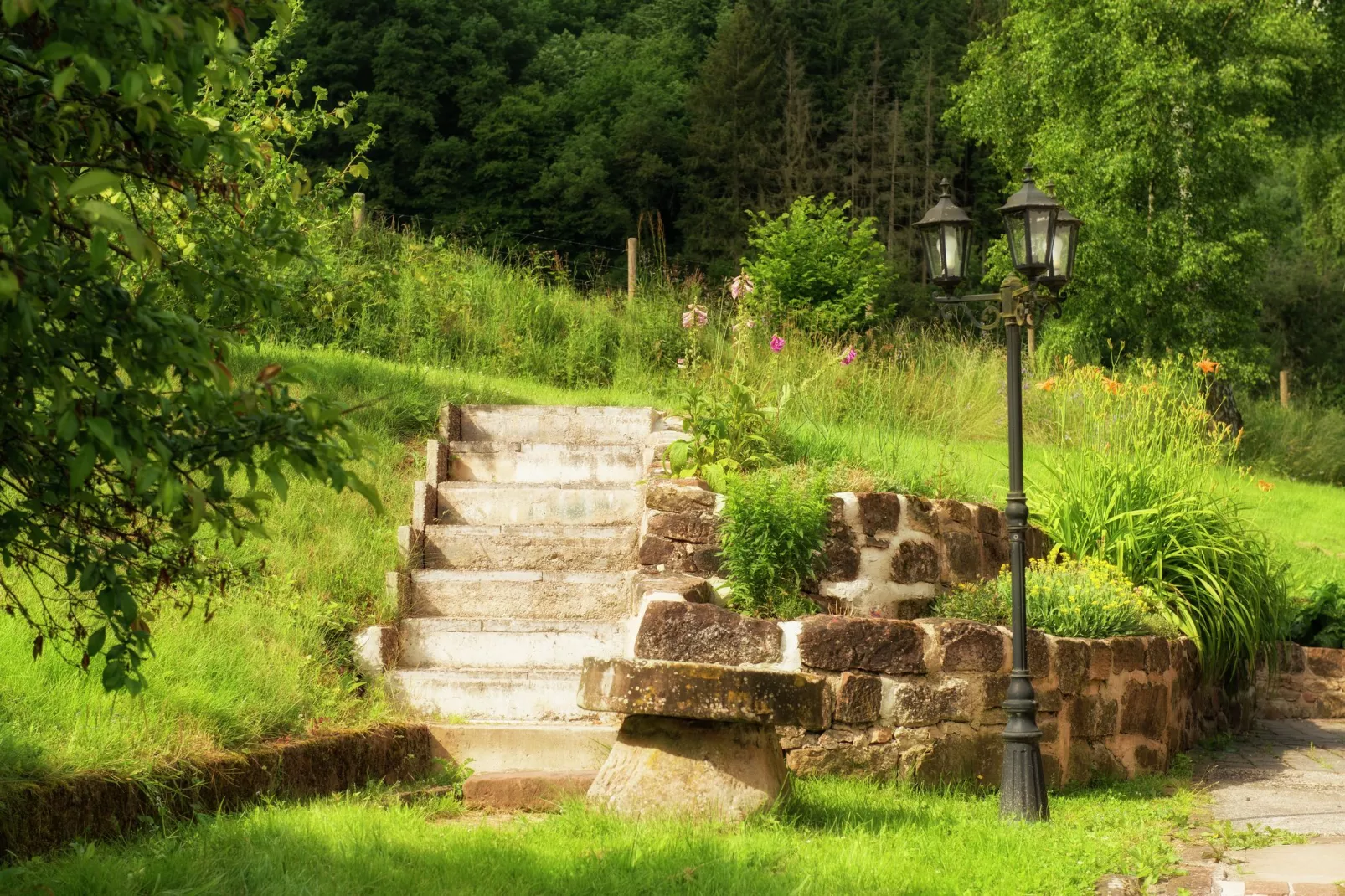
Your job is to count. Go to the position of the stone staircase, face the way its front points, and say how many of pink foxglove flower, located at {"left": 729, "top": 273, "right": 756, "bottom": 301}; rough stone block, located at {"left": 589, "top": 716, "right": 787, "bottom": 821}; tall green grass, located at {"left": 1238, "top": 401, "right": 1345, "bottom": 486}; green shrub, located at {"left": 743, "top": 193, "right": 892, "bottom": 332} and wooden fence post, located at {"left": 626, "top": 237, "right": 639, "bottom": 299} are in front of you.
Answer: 1

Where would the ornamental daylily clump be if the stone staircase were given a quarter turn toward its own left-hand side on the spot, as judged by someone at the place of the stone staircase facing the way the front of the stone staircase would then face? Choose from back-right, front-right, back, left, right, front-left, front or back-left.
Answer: front

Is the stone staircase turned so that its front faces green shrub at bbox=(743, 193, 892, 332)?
no

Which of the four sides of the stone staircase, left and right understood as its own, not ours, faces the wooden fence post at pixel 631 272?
back

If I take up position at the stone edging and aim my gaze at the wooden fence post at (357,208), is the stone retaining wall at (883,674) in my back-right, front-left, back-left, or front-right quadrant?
front-right

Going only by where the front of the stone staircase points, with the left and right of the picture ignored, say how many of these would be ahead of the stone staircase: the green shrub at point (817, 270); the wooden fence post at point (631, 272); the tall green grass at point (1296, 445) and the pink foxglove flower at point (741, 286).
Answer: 0

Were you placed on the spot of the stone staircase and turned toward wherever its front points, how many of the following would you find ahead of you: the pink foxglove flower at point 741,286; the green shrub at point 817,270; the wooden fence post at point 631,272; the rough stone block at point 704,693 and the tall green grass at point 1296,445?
1

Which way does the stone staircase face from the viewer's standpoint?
toward the camera

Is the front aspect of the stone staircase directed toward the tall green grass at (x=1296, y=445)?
no

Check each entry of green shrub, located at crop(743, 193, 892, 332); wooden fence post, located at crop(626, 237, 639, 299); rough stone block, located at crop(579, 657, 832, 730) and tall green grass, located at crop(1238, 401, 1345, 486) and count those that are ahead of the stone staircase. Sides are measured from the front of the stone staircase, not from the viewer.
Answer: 1

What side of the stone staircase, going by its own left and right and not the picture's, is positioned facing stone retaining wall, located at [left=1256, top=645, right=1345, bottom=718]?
left

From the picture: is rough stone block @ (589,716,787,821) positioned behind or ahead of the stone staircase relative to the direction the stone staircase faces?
ahead

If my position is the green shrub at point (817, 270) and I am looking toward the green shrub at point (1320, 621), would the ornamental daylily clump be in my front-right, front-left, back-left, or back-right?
front-right

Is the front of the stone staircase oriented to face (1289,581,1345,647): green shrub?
no

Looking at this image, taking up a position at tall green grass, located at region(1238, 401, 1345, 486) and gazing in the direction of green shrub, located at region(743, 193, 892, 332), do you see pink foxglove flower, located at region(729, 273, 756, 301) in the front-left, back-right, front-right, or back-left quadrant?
front-left

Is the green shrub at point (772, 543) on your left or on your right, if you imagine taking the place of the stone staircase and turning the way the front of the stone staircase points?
on your left

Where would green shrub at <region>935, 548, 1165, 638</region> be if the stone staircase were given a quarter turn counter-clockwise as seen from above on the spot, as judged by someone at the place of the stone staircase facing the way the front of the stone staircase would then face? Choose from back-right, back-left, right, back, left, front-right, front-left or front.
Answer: front

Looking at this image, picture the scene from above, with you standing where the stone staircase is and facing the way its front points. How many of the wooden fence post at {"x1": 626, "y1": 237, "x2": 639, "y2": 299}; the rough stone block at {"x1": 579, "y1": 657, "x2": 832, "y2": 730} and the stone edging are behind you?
1
